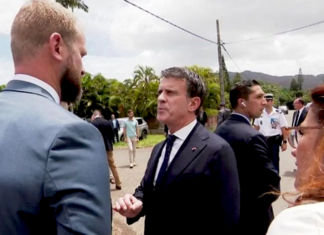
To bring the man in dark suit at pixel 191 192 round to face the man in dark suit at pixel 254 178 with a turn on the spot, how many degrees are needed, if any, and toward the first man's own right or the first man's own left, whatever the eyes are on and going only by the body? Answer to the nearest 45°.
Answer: approximately 180°

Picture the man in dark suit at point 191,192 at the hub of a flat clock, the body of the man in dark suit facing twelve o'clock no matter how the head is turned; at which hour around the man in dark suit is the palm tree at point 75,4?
The palm tree is roughly at 4 o'clock from the man in dark suit.

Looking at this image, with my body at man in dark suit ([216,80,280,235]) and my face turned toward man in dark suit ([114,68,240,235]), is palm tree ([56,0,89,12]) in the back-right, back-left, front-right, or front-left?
back-right

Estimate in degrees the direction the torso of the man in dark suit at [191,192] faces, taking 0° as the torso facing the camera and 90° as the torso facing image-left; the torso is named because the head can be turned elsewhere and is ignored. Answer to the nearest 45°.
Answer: approximately 45°
